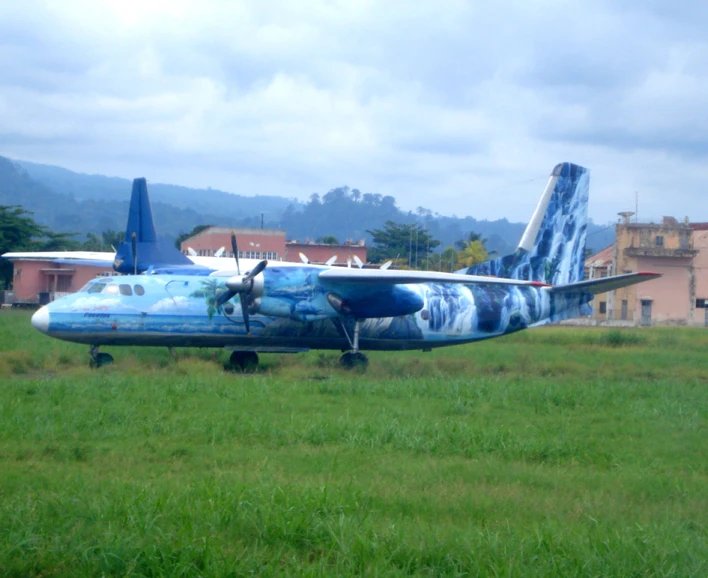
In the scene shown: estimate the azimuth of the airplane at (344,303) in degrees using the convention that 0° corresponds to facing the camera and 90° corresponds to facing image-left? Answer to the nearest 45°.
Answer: approximately 45°
